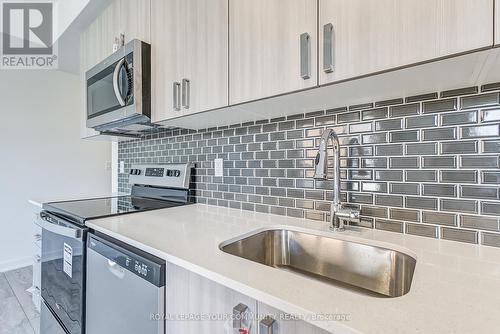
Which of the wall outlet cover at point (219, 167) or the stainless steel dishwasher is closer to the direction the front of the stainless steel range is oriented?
the stainless steel dishwasher

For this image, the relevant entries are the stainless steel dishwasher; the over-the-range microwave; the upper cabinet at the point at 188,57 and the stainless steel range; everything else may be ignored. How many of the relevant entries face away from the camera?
0

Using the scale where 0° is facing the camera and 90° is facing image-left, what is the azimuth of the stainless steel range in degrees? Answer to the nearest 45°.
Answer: approximately 45°

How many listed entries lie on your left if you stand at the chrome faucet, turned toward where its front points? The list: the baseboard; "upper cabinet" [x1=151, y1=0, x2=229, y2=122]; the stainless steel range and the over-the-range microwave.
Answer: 0

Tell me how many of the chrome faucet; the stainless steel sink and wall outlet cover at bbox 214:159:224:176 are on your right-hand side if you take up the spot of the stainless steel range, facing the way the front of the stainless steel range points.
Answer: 0

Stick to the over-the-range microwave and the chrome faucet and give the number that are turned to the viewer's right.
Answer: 0

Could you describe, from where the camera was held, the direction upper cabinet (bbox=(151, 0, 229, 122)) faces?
facing the viewer and to the left of the viewer

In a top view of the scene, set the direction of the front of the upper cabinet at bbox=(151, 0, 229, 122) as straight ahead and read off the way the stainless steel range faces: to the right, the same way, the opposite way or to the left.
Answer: the same way

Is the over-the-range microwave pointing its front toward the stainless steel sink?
no

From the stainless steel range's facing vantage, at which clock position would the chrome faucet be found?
The chrome faucet is roughly at 9 o'clock from the stainless steel range.
